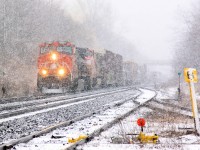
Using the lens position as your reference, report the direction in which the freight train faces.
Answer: facing the viewer and to the left of the viewer
